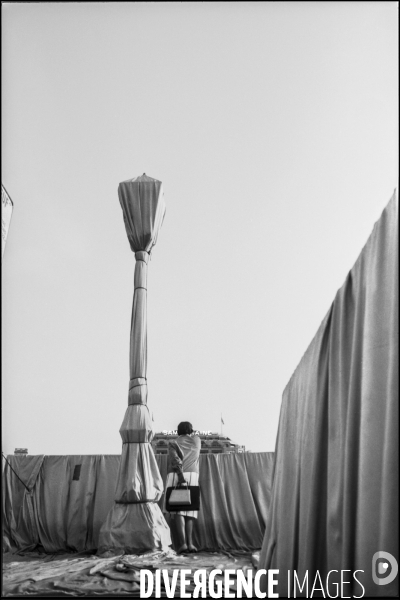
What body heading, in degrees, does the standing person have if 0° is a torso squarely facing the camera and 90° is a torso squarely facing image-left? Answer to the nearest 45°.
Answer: approximately 180°

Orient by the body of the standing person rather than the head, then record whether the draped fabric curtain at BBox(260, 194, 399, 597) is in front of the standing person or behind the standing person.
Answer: behind

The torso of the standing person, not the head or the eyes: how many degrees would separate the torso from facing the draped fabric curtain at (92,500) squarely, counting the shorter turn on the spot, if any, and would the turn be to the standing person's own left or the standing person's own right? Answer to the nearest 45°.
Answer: approximately 45° to the standing person's own left
